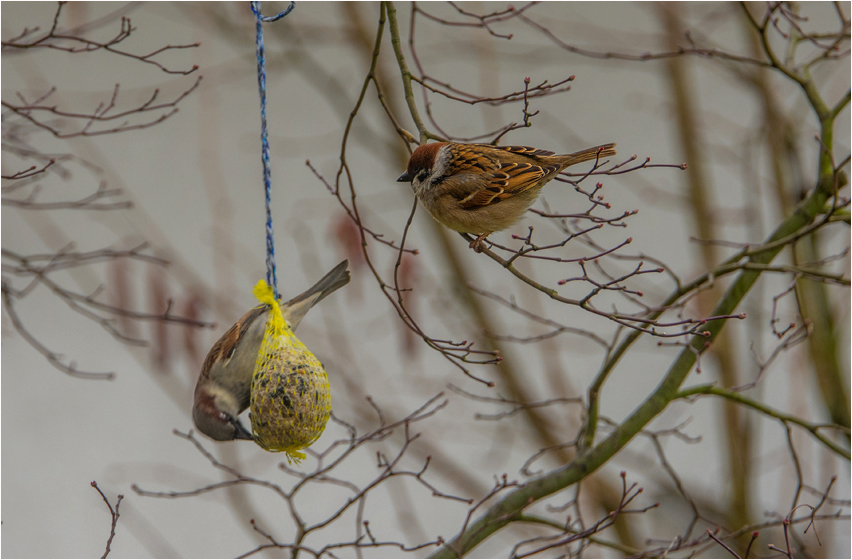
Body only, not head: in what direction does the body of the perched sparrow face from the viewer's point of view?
to the viewer's left
